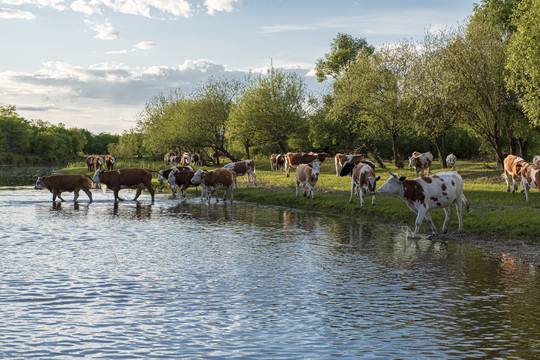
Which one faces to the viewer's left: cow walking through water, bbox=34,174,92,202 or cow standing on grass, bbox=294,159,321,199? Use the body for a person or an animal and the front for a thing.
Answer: the cow walking through water

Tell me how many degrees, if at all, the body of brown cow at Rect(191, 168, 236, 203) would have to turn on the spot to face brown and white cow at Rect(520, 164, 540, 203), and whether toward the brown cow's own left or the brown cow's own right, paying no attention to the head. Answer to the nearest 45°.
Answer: approximately 135° to the brown cow's own left

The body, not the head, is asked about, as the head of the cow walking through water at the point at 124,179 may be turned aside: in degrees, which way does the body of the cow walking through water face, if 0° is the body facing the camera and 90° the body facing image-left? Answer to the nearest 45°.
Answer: approximately 90°

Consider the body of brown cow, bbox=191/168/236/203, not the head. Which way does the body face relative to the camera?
to the viewer's left

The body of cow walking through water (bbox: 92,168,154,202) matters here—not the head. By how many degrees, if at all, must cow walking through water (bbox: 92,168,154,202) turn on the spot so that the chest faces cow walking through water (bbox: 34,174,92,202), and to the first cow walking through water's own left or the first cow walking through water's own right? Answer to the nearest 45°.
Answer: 0° — it already faces it

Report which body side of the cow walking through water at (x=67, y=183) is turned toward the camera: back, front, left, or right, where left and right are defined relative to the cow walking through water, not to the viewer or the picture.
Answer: left

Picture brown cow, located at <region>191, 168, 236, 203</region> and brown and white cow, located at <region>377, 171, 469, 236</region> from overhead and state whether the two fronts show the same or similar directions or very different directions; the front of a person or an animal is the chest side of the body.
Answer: same or similar directions

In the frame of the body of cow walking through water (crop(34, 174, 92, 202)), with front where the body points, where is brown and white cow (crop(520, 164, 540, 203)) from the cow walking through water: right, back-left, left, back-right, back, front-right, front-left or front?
back-left

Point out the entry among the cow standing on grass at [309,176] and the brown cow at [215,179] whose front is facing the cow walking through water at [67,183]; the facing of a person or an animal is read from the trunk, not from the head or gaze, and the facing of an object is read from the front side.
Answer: the brown cow

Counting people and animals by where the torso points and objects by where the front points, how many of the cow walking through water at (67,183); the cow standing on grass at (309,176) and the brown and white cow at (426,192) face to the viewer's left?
2

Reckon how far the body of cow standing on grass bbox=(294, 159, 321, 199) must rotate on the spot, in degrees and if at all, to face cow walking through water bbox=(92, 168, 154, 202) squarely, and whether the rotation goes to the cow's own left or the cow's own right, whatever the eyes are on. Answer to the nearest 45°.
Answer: approximately 135° to the cow's own right

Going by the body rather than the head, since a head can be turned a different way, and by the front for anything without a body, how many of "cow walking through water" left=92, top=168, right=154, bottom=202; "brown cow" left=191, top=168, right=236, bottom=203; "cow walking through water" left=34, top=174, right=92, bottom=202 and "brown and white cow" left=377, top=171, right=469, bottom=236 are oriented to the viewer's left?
4

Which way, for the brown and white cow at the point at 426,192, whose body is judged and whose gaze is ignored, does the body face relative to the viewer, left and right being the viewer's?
facing to the left of the viewer

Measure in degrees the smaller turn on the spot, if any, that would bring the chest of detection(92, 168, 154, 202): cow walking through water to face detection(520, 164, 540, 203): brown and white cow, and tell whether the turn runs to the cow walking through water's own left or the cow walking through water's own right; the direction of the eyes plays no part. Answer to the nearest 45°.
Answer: approximately 135° to the cow walking through water's own left

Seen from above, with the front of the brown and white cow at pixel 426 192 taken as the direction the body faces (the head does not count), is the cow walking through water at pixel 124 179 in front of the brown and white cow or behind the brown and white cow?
in front
